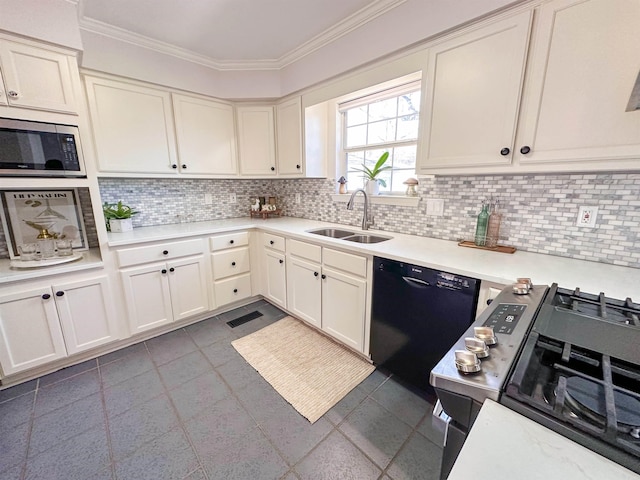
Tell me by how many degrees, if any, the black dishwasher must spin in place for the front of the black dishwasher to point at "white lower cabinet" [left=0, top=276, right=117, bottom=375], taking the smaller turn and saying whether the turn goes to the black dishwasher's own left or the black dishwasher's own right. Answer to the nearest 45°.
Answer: approximately 45° to the black dishwasher's own right

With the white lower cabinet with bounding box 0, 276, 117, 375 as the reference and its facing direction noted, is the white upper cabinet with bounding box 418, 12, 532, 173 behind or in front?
in front

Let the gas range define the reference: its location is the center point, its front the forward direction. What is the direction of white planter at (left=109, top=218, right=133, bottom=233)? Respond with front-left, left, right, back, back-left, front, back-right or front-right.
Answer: front

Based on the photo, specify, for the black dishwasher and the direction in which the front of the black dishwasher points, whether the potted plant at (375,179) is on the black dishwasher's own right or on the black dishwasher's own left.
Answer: on the black dishwasher's own right

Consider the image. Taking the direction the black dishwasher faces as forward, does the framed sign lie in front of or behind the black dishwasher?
in front

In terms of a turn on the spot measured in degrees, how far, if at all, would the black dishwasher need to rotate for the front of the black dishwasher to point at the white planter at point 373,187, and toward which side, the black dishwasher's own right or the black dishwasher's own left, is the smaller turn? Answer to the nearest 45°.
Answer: approximately 90° to the black dishwasher's own right

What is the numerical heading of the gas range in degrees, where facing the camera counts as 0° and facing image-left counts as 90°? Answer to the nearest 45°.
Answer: approximately 90°

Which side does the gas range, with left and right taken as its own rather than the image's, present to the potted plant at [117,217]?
front

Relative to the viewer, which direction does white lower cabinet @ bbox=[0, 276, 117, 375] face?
toward the camera

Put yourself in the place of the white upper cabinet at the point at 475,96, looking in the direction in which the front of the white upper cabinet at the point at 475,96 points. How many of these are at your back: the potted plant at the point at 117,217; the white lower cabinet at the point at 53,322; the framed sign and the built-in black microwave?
0

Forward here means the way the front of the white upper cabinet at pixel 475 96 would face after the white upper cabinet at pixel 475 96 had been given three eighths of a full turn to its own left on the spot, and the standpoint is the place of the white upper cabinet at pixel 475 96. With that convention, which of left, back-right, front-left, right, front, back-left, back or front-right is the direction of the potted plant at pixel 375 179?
back-left

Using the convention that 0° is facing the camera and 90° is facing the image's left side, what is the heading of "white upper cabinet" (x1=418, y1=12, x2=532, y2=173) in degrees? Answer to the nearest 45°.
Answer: approximately 45°

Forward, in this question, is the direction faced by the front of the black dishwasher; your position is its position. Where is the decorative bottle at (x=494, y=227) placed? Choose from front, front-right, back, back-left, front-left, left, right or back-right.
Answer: back

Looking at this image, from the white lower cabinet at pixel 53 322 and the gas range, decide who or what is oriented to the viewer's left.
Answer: the gas range

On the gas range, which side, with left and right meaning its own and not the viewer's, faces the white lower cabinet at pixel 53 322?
front

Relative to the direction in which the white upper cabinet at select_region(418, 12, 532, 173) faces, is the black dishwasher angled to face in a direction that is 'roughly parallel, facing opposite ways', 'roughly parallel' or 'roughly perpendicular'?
roughly parallel
